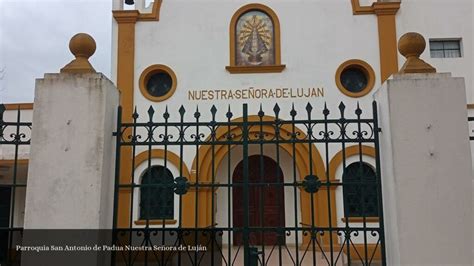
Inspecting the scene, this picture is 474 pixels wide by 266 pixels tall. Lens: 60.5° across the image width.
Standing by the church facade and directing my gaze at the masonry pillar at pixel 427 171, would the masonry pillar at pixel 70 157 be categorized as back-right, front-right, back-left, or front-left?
front-right

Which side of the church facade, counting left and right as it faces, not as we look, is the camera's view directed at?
front

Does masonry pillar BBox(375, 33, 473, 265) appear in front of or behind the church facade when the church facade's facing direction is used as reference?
in front

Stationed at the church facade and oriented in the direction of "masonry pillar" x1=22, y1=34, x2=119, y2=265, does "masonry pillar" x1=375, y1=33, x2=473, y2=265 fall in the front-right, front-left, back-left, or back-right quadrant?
front-left

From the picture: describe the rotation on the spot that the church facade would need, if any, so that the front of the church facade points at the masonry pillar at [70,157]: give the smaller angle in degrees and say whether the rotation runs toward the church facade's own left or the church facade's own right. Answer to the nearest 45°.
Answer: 0° — it already faces it
